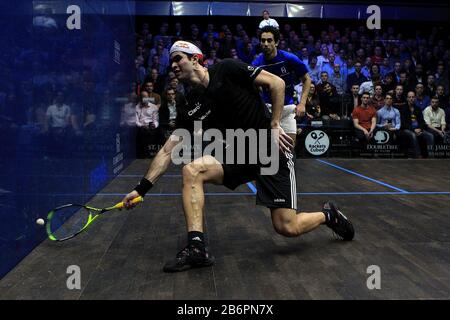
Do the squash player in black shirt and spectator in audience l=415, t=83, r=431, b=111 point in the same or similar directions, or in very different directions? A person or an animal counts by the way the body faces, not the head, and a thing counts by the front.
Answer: same or similar directions

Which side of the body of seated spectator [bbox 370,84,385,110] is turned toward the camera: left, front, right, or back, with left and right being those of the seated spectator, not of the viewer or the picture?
front

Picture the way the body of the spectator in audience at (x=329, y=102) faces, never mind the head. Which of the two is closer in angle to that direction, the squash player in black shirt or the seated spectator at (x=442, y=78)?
the squash player in black shirt

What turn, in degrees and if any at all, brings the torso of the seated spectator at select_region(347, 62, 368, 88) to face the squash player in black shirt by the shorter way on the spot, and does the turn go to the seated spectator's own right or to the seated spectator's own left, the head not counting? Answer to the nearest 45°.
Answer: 0° — they already face them

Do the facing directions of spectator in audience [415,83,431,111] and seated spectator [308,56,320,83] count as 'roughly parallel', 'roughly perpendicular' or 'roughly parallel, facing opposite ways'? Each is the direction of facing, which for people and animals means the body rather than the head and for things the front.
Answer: roughly parallel

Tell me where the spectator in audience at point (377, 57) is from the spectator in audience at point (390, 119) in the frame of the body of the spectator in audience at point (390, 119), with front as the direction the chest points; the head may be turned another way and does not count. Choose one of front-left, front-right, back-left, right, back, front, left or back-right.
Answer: back

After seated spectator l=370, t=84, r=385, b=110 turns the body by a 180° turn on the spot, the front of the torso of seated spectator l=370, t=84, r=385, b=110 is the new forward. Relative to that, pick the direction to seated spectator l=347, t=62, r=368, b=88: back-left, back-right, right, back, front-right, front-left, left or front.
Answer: front-left

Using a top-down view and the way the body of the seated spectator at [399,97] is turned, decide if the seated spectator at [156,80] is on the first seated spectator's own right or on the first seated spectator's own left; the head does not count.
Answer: on the first seated spectator's own right

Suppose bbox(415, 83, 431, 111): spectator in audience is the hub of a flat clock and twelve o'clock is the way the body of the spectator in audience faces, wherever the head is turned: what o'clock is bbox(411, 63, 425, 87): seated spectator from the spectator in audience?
The seated spectator is roughly at 6 o'clock from the spectator in audience.

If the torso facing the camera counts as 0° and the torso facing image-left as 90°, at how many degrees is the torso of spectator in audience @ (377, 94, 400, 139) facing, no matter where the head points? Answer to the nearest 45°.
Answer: approximately 0°

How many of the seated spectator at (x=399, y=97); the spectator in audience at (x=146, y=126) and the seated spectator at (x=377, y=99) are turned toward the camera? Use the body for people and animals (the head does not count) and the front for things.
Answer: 3

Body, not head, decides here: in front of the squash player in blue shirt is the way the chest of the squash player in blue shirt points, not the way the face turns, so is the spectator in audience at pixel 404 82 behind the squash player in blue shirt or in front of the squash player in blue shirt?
behind

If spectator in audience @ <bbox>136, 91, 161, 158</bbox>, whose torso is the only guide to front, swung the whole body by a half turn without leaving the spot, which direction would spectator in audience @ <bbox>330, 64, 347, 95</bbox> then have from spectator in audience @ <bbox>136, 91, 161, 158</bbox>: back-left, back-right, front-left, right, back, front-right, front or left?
right

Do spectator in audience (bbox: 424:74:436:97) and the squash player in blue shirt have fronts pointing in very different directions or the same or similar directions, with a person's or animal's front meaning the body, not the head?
same or similar directions

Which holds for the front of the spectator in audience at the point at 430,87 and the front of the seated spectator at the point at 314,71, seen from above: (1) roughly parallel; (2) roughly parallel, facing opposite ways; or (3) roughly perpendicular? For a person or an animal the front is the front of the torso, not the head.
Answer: roughly parallel

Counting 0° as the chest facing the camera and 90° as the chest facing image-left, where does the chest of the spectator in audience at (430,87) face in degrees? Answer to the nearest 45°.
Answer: approximately 0°

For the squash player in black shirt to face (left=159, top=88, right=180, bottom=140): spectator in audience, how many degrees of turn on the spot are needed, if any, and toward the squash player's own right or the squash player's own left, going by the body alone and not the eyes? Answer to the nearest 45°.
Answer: approximately 135° to the squash player's own right
